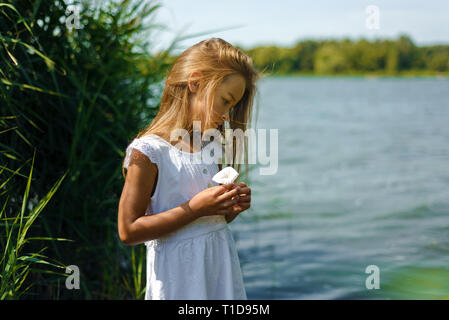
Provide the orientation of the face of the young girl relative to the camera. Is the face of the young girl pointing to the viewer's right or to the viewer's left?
to the viewer's right

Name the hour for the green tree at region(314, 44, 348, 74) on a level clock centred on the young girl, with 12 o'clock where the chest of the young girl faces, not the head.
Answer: The green tree is roughly at 8 o'clock from the young girl.

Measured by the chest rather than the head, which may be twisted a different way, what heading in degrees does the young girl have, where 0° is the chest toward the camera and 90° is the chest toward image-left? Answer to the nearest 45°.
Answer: approximately 315°
